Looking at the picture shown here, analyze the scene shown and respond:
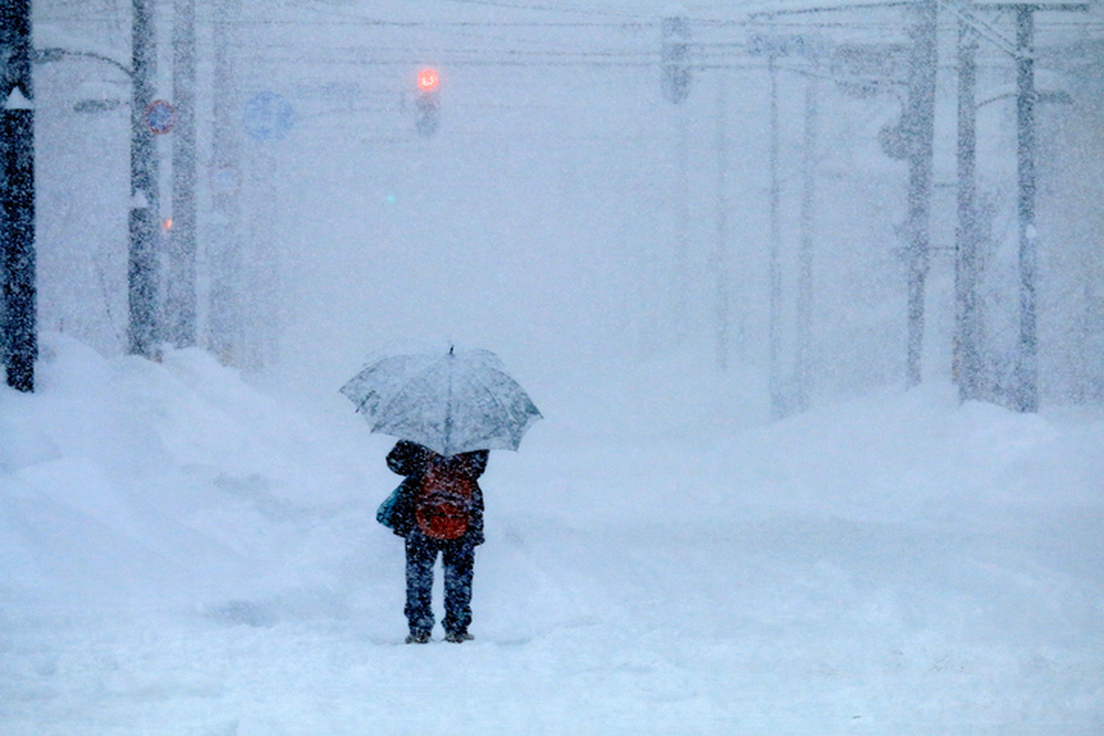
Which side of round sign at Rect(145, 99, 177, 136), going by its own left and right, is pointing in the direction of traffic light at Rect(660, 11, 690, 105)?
left

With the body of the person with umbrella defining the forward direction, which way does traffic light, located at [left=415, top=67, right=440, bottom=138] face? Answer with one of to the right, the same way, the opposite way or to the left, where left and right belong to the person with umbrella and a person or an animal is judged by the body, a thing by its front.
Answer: the opposite way

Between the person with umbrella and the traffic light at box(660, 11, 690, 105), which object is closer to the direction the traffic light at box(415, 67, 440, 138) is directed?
the person with umbrella

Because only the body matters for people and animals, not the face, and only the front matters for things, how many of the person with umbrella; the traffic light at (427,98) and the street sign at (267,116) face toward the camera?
2

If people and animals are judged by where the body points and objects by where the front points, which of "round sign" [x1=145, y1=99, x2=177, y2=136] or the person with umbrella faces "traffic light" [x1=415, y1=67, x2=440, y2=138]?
the person with umbrella

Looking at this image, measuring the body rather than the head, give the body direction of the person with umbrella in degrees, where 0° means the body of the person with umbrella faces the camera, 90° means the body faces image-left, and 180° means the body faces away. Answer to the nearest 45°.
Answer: approximately 180°

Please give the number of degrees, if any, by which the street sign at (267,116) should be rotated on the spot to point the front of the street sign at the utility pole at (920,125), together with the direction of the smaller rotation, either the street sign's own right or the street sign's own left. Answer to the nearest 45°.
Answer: approximately 90° to the street sign's own left

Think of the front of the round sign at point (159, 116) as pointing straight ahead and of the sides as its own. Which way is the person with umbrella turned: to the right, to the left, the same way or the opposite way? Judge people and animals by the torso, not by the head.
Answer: the opposite way
